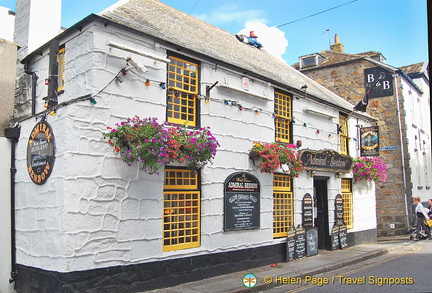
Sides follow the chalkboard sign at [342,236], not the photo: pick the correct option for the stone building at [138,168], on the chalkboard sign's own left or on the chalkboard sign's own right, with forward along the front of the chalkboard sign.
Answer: on the chalkboard sign's own right

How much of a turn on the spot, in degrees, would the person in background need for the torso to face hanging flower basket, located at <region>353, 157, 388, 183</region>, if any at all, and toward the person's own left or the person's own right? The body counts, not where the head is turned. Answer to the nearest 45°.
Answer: approximately 45° to the person's own left

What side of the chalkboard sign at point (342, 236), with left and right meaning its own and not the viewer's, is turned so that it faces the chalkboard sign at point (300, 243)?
right

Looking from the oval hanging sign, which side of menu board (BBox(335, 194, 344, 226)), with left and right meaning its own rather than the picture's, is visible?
right

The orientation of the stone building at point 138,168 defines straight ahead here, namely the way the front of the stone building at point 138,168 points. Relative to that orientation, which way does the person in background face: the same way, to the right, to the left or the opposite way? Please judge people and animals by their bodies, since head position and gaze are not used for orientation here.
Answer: the opposite way

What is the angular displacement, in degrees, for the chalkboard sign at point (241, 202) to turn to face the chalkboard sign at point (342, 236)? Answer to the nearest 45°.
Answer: approximately 90° to its left

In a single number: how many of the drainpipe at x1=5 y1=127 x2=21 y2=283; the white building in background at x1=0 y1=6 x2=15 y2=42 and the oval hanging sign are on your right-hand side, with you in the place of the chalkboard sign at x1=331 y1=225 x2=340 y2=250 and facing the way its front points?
3

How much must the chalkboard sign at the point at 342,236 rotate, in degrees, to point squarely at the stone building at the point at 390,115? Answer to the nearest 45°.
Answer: approximately 90° to its left

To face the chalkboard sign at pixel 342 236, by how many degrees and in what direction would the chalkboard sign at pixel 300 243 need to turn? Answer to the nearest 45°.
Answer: approximately 90° to its left

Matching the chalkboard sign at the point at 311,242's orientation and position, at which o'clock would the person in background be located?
The person in background is roughly at 9 o'clock from the chalkboard sign.

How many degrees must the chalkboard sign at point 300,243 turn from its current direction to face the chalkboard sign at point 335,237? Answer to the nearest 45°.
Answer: approximately 90° to its left
